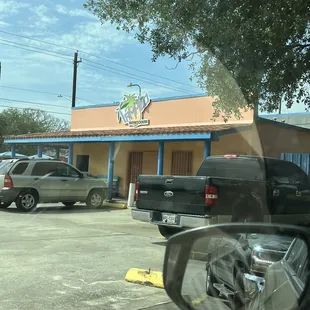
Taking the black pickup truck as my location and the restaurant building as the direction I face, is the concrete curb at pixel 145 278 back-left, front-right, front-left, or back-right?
back-left

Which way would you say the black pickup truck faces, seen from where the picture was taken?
facing away from the viewer and to the right of the viewer

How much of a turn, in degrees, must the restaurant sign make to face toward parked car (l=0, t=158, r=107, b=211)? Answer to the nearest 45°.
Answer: approximately 45° to its right

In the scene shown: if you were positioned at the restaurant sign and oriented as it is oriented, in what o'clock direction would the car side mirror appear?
The car side mirror is roughly at 12 o'clock from the restaurant sign.

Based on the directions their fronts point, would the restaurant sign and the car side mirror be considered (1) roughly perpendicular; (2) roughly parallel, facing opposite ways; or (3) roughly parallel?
roughly parallel

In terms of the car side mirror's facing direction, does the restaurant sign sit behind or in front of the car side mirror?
behind

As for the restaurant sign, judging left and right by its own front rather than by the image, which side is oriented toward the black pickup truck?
front

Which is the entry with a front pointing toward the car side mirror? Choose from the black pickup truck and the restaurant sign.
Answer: the restaurant sign

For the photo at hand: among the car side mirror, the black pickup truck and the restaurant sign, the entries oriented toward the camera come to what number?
2

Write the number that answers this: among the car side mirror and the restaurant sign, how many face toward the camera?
2

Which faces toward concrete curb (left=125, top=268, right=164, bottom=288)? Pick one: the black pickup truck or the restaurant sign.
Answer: the restaurant sign

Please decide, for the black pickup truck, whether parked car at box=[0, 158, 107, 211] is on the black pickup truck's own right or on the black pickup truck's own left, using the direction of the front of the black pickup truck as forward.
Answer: on the black pickup truck's own left

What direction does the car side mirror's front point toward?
toward the camera

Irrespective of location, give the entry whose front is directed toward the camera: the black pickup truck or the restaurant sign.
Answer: the restaurant sign

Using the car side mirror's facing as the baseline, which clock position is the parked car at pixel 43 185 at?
The parked car is roughly at 5 o'clock from the car side mirror.
